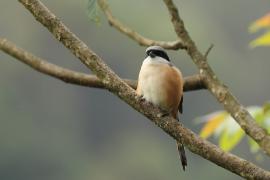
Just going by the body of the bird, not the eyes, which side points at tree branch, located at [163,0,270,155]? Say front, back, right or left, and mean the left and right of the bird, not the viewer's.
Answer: left

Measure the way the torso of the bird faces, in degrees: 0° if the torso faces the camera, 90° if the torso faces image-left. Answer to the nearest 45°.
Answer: approximately 45°

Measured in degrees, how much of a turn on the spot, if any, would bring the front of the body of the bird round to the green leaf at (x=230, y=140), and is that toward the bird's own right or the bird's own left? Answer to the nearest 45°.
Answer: approximately 135° to the bird's own left
